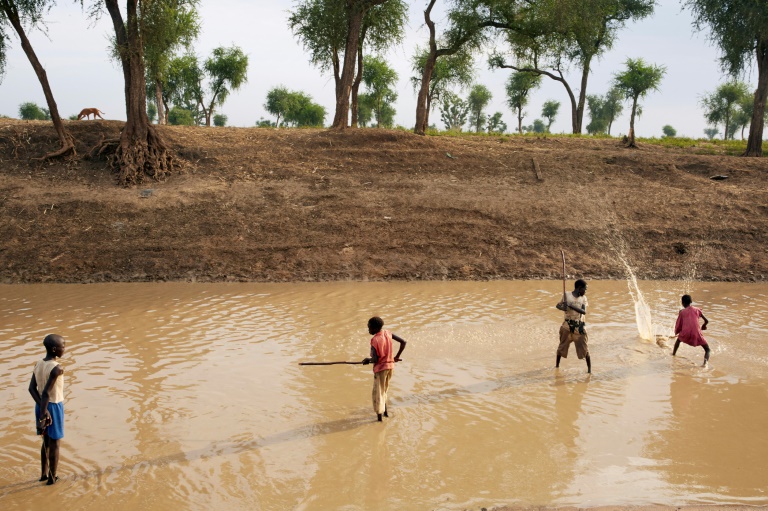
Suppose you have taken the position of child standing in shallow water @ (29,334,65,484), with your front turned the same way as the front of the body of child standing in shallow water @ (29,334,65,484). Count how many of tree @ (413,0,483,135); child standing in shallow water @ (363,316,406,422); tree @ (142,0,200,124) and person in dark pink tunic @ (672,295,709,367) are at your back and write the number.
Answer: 0

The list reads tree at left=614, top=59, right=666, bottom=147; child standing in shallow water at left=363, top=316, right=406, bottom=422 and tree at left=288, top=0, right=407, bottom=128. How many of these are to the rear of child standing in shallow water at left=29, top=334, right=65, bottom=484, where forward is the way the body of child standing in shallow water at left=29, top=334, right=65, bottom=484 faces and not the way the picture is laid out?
0

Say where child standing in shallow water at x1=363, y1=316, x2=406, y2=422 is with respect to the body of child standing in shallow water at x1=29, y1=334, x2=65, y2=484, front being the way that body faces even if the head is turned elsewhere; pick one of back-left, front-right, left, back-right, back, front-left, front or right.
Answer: front-right

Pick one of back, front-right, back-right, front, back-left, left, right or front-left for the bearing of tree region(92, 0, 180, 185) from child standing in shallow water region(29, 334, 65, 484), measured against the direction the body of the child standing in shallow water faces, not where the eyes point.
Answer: front-left

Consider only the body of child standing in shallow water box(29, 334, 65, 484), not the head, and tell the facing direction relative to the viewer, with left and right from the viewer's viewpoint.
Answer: facing away from the viewer and to the right of the viewer

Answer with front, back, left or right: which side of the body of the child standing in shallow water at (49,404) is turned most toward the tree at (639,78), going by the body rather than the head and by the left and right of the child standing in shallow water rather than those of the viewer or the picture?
front

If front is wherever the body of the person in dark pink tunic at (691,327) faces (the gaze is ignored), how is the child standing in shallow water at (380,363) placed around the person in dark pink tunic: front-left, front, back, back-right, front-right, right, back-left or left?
back-left

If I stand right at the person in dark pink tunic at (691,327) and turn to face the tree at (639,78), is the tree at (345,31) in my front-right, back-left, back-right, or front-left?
front-left

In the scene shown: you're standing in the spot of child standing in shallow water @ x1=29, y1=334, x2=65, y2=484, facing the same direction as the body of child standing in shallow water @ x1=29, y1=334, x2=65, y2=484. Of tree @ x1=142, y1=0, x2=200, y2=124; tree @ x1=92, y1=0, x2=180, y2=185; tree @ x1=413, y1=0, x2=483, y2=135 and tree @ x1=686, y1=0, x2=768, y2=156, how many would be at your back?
0

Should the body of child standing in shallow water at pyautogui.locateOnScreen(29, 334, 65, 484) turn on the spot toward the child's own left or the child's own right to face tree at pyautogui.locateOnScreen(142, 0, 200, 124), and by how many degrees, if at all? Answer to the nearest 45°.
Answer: approximately 45° to the child's own left

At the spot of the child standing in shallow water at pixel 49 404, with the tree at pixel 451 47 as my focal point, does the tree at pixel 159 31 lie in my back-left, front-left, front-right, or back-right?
front-left

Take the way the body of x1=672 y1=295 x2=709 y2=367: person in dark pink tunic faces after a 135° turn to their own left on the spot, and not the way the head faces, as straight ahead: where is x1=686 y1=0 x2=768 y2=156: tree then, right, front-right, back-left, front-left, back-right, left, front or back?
back-right

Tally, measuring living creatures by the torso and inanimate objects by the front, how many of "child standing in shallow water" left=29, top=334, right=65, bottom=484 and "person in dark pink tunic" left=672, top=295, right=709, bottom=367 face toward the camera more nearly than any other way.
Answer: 0

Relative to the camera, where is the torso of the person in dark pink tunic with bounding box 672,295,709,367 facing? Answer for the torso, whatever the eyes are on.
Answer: away from the camera

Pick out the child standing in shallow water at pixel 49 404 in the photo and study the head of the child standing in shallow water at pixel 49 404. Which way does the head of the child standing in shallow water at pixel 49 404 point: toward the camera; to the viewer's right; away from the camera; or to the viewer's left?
to the viewer's right
